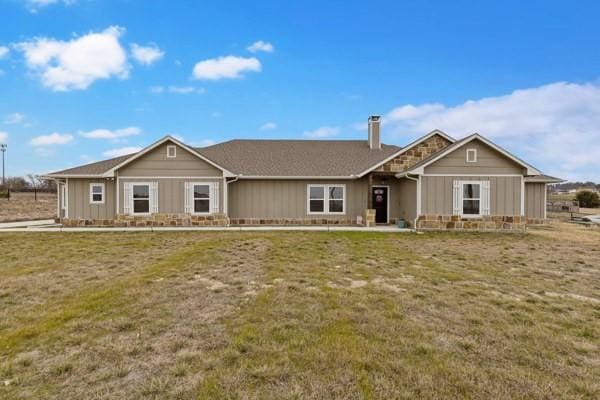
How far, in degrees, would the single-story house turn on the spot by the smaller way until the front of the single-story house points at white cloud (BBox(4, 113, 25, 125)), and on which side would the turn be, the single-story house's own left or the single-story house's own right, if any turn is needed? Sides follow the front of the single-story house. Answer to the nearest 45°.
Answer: approximately 135° to the single-story house's own right

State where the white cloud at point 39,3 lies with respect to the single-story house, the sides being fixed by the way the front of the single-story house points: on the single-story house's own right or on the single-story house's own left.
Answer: on the single-story house's own right

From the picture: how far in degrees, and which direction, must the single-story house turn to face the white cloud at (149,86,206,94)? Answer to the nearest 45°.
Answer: approximately 135° to its right

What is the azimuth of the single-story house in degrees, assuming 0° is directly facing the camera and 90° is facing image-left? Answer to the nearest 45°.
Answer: approximately 0°

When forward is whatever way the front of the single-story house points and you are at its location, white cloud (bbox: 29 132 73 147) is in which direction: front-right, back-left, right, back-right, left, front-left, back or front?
back-right

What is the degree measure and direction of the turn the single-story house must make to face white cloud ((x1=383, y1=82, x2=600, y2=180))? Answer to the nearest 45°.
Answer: approximately 135° to its left

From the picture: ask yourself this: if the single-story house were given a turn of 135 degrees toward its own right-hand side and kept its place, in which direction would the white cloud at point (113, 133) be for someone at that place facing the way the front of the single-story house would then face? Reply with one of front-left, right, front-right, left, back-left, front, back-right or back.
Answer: front

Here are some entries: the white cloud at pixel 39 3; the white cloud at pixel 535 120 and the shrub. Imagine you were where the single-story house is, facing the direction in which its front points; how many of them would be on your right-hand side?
1
